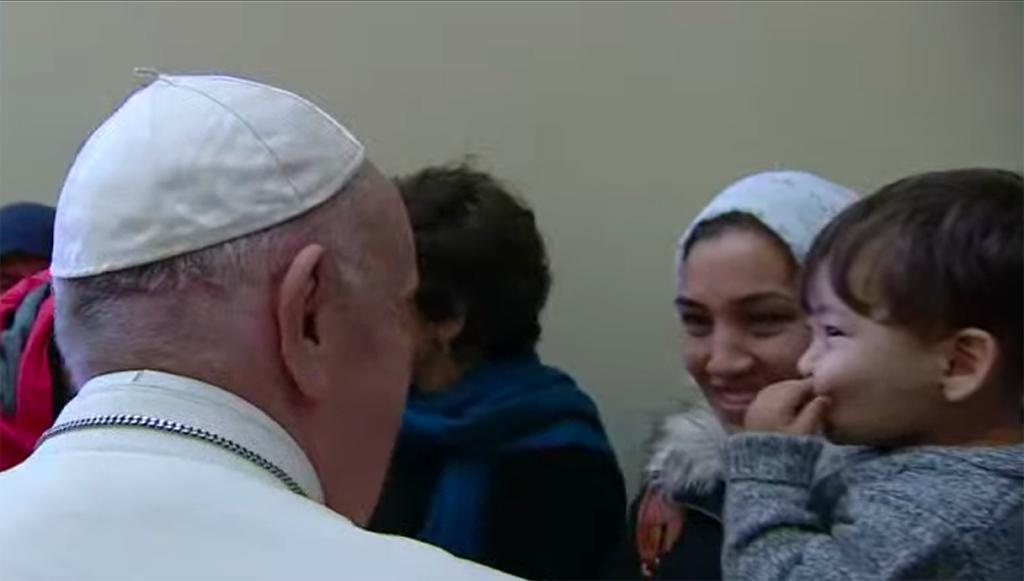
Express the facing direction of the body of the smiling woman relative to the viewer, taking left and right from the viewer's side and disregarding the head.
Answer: facing the viewer and to the left of the viewer

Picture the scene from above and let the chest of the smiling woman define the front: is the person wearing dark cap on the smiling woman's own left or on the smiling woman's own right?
on the smiling woman's own right

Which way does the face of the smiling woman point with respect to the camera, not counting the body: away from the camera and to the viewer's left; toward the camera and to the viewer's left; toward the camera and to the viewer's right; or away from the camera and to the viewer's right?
toward the camera and to the viewer's left

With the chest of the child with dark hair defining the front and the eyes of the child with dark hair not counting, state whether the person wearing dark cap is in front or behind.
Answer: in front

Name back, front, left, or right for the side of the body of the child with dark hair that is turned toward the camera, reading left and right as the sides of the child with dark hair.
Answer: left
